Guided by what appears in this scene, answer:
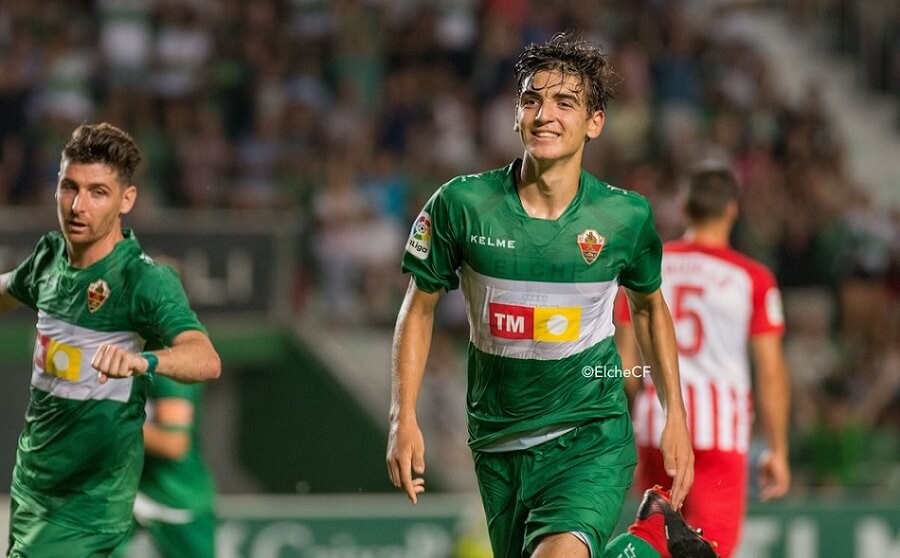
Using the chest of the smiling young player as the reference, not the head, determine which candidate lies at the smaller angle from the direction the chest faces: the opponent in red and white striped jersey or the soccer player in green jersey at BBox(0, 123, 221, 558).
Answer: the soccer player in green jersey

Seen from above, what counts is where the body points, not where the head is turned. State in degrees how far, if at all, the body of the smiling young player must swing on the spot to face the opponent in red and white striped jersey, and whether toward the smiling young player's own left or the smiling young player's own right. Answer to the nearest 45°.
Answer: approximately 135° to the smiling young player's own left

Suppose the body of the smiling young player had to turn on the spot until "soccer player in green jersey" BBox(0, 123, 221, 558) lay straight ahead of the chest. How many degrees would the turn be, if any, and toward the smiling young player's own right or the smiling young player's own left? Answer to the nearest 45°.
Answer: approximately 90° to the smiling young player's own right

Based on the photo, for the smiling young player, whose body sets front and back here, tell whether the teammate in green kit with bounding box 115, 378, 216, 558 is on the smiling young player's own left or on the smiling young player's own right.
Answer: on the smiling young player's own right

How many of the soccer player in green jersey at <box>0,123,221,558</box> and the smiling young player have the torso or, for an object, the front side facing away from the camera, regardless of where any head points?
0
